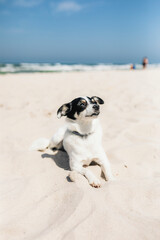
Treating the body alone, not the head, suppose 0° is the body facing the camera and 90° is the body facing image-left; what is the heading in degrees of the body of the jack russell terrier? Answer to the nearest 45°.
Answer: approximately 315°
